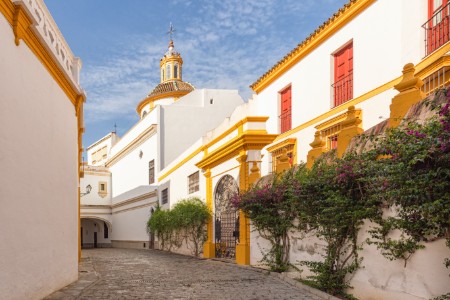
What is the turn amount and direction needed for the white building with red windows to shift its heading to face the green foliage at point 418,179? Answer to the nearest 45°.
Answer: approximately 45° to its left

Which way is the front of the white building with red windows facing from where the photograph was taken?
facing the viewer and to the left of the viewer
